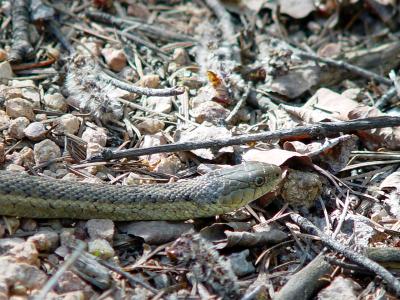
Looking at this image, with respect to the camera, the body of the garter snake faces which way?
to the viewer's right

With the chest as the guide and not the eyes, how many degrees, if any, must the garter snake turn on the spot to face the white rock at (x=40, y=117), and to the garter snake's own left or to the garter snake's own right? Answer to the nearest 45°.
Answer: approximately 135° to the garter snake's own left

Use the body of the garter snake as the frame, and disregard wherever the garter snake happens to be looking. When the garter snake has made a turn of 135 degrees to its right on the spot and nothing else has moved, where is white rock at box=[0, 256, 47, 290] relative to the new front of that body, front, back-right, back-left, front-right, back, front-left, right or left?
front

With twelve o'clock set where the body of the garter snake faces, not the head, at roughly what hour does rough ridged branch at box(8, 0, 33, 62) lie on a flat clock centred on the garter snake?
The rough ridged branch is roughly at 8 o'clock from the garter snake.

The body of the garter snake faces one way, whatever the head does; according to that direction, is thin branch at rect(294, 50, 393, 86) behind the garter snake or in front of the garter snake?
in front

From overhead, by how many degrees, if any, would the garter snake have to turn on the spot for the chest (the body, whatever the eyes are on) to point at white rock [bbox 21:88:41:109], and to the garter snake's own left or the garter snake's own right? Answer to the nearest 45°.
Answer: approximately 135° to the garter snake's own left

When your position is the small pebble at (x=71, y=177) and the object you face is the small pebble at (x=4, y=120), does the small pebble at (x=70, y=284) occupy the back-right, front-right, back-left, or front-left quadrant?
back-left

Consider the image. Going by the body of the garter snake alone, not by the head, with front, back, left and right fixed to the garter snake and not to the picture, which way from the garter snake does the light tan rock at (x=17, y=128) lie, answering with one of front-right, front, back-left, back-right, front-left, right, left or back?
back-left

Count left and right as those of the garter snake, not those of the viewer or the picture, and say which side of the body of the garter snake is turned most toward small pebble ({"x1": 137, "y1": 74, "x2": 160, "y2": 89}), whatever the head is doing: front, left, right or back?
left

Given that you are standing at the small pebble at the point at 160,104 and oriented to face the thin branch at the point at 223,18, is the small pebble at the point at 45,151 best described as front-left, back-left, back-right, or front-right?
back-left

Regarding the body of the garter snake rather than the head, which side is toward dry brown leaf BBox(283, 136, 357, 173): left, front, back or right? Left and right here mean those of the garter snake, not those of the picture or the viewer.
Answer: front

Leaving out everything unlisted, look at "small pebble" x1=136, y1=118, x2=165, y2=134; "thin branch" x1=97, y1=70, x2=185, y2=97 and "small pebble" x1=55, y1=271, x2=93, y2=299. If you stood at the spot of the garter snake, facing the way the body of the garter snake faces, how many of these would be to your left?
2

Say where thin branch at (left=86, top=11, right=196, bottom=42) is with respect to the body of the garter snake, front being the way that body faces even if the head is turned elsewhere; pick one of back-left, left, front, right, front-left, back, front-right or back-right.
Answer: left

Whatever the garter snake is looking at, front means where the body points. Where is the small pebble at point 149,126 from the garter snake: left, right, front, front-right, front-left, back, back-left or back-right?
left

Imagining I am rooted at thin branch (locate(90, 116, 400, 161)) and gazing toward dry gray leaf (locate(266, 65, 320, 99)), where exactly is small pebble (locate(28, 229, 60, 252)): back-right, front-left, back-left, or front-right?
back-left

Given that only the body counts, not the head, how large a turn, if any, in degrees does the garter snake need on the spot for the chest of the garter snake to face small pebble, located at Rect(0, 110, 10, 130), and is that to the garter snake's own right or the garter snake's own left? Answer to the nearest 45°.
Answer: approximately 135° to the garter snake's own left
